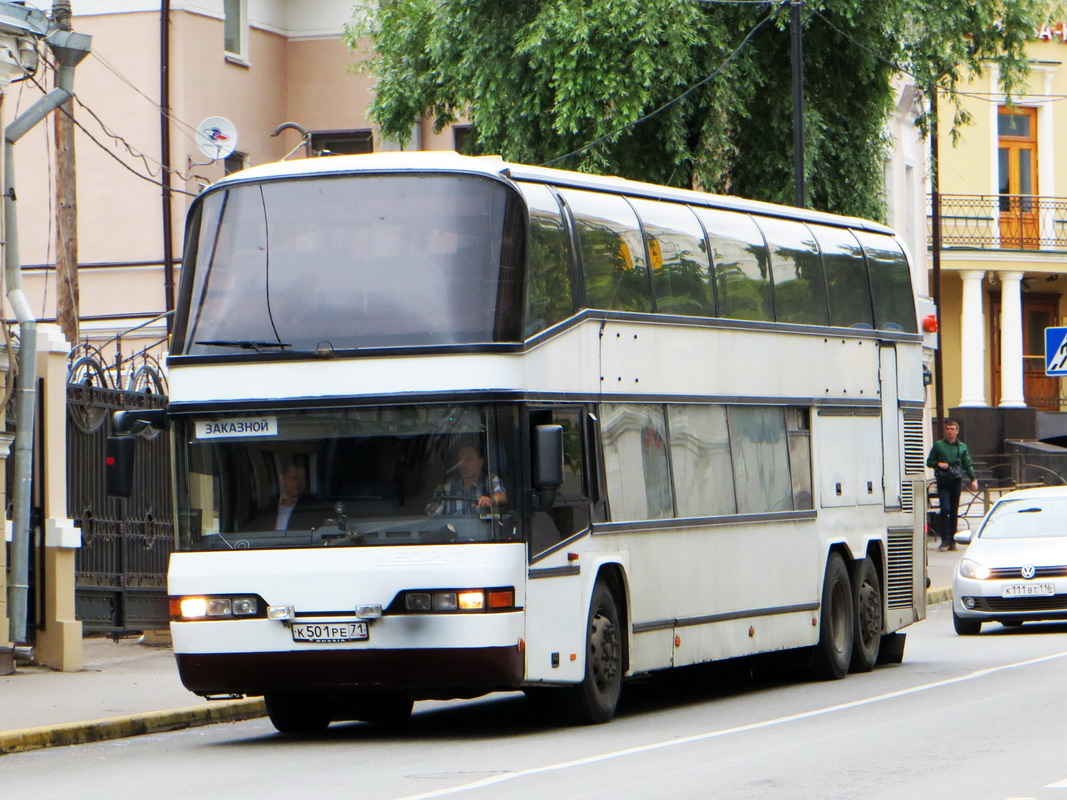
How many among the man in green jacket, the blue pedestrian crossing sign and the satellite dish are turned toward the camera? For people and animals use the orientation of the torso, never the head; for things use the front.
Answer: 3

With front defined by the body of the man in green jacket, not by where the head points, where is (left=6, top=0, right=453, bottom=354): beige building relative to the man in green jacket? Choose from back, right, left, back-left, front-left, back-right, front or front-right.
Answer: right

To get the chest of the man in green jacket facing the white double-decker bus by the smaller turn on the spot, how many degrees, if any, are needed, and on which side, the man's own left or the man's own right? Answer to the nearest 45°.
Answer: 0° — they already face it

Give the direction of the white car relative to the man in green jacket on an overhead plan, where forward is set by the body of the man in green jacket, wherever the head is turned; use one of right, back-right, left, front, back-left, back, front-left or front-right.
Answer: front

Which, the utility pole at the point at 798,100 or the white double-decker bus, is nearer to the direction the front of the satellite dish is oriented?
the white double-decker bus

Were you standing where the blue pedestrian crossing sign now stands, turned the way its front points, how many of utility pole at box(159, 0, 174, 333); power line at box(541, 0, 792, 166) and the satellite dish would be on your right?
3

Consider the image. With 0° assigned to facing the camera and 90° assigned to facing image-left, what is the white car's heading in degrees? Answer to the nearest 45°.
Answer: approximately 0°

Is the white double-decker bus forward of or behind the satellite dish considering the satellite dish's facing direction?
forward

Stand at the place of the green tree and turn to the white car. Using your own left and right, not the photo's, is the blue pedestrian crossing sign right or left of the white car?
left

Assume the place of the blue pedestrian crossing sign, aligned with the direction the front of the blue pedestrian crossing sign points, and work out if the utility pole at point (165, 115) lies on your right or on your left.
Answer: on your right

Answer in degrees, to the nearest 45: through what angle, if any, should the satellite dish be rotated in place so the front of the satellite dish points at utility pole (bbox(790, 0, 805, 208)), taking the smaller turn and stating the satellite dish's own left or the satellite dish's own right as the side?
approximately 45° to the satellite dish's own left
